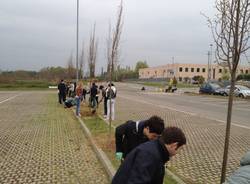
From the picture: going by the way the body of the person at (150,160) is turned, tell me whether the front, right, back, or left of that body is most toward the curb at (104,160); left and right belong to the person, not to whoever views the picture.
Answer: left

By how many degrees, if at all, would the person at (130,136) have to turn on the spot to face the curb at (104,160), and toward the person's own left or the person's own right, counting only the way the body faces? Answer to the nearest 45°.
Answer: approximately 90° to the person's own left
